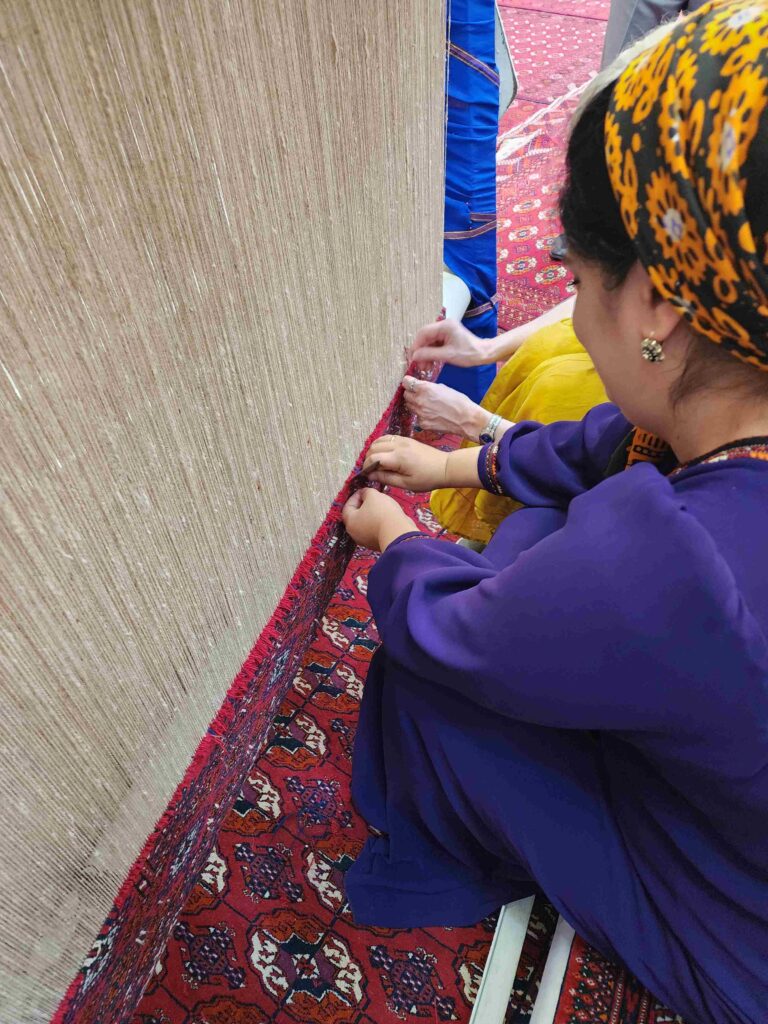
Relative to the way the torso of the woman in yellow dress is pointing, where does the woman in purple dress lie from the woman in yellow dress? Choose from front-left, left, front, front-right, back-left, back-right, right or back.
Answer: left

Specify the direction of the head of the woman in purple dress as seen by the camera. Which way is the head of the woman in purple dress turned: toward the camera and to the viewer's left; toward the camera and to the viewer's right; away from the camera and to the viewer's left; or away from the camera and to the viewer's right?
away from the camera and to the viewer's left

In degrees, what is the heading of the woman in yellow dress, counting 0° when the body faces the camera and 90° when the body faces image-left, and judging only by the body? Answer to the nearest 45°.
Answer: approximately 90°

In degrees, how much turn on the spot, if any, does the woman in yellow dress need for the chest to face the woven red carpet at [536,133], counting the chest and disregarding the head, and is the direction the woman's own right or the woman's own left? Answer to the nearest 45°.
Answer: approximately 90° to the woman's own right
